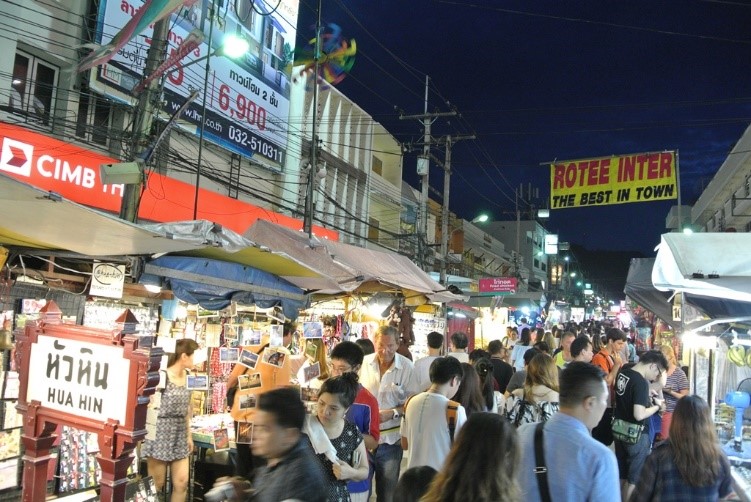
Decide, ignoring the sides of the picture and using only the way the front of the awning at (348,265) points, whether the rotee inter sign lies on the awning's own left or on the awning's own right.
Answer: on the awning's own left

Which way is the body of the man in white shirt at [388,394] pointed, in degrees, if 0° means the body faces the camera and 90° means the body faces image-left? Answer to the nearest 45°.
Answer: approximately 0°

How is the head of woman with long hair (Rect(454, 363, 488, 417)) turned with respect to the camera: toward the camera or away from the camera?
away from the camera

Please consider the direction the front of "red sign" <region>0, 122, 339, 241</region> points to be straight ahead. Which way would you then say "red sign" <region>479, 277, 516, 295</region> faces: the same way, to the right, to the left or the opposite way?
to the right

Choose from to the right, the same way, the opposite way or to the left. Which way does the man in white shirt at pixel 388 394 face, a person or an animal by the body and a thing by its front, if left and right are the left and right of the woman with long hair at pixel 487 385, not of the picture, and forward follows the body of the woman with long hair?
the opposite way

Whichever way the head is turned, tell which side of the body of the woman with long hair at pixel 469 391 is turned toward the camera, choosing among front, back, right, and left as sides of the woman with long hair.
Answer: back

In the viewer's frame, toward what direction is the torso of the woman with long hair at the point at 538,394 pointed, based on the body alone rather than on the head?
away from the camera

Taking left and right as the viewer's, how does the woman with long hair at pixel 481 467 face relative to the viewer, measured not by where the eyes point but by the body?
facing away from the viewer

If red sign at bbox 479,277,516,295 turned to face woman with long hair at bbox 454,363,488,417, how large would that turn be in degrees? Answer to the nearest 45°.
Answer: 0° — it already faces them

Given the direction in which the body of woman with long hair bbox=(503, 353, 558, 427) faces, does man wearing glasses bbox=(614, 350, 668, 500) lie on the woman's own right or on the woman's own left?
on the woman's own right

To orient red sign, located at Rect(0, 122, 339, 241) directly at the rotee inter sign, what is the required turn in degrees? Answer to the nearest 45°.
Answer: approximately 45° to its left

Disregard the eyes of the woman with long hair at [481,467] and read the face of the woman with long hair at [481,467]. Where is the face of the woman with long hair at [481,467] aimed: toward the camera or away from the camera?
away from the camera

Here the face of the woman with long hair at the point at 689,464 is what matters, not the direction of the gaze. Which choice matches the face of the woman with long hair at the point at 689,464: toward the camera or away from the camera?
away from the camera

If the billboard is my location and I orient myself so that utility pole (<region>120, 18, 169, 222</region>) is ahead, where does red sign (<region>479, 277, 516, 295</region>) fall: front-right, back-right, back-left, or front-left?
back-left

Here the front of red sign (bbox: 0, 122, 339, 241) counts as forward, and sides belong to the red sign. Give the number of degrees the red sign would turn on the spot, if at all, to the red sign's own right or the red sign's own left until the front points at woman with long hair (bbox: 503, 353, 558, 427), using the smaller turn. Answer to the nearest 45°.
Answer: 0° — it already faces them

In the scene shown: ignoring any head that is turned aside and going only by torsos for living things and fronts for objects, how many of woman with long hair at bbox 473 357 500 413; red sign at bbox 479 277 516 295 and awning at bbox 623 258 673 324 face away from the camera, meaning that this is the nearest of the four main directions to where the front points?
1

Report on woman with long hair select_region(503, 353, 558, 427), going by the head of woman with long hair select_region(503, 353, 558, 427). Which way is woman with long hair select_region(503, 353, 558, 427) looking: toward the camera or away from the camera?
away from the camera
